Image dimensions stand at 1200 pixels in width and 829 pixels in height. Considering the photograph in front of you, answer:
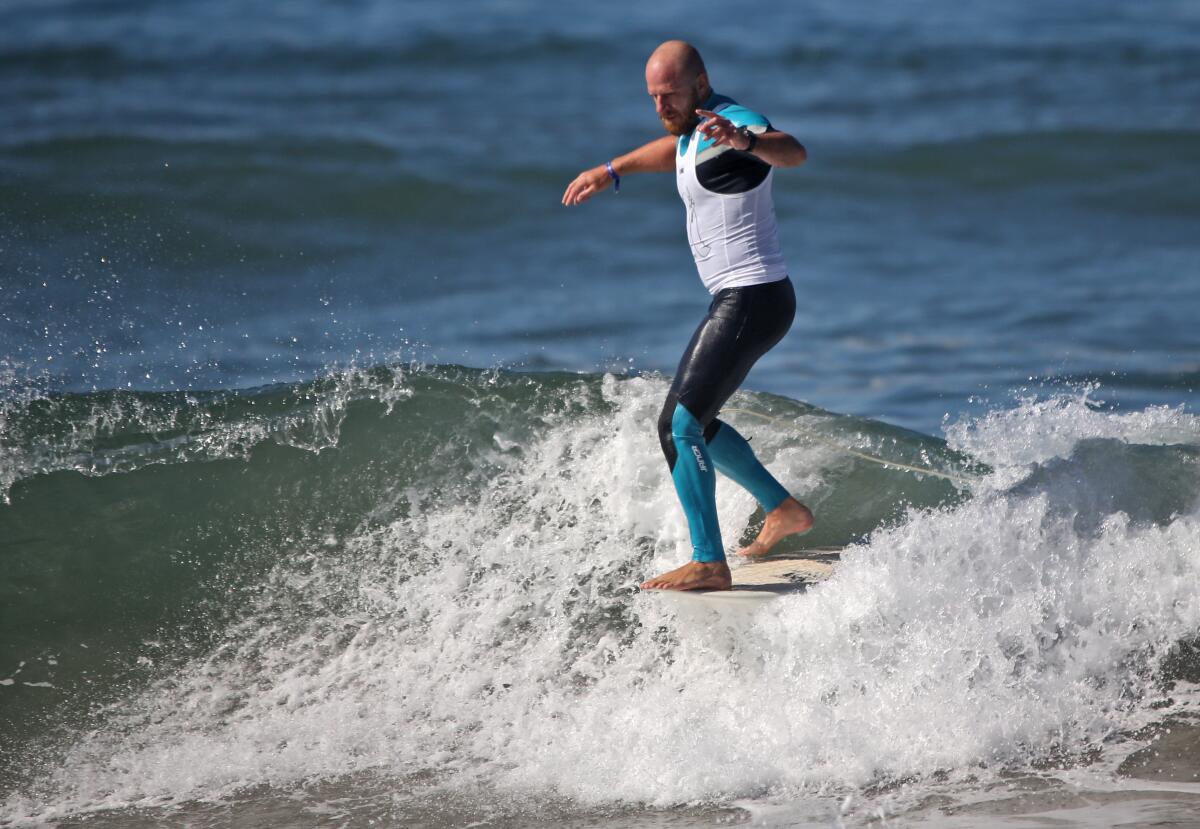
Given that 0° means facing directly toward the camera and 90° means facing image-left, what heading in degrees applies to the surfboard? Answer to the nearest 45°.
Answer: approximately 90°

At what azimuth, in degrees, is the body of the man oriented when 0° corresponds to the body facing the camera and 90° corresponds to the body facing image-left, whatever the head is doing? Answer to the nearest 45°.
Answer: approximately 90°

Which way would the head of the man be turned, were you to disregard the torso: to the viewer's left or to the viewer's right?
to the viewer's left
